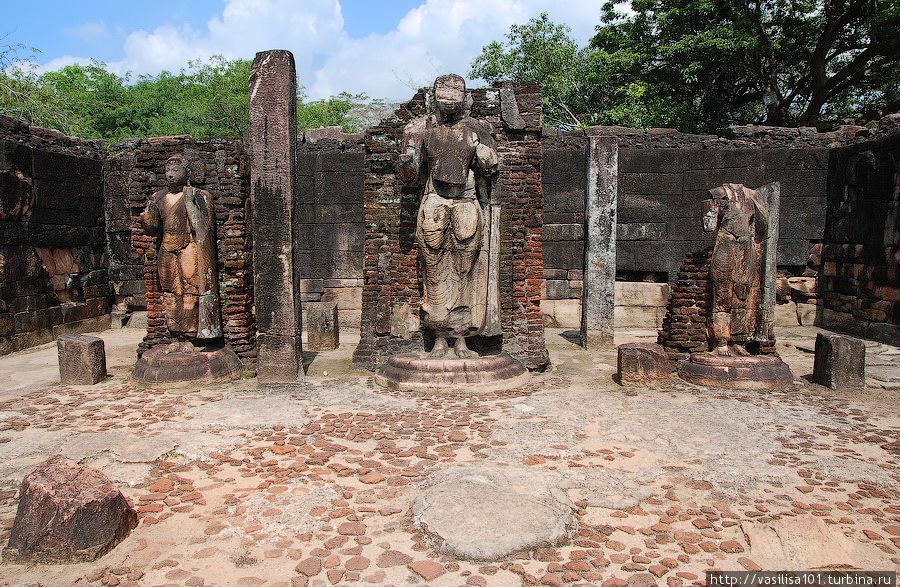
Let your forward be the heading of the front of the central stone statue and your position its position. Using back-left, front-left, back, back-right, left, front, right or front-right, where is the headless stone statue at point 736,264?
left

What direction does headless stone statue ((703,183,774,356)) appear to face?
toward the camera

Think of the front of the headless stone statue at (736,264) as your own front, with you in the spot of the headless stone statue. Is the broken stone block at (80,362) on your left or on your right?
on your right

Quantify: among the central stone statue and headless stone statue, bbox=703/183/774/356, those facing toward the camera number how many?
2

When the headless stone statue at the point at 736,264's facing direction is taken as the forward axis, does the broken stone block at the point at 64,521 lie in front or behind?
in front

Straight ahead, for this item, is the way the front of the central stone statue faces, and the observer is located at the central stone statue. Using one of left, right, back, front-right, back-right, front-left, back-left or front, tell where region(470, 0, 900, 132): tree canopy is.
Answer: back-left

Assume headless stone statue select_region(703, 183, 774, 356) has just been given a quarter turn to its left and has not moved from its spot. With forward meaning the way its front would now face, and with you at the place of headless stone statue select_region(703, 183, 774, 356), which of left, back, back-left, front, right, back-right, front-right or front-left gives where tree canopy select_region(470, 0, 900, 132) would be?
left

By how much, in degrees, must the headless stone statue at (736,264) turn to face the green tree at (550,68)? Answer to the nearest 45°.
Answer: approximately 135° to its right

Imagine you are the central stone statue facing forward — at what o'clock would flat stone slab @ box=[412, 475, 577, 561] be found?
The flat stone slab is roughly at 12 o'clock from the central stone statue.

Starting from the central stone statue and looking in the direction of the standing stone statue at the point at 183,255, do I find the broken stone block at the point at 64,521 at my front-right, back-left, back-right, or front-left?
front-left

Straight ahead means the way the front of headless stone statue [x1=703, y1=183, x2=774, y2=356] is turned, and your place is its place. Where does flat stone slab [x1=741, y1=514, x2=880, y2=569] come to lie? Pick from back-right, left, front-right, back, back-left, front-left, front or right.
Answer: front

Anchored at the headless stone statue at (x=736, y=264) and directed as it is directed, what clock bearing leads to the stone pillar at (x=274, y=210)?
The stone pillar is roughly at 2 o'clock from the headless stone statue.

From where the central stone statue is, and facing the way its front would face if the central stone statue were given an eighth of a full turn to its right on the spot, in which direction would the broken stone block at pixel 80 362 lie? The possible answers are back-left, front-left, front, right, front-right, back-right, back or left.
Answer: front-right

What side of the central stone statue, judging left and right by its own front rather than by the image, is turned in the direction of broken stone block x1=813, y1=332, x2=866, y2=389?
left

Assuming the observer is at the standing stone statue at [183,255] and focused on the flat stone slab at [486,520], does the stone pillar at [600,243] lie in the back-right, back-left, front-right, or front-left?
front-left

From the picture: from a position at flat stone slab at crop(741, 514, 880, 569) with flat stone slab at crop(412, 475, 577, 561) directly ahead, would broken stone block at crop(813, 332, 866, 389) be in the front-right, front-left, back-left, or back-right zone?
back-right
